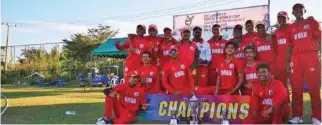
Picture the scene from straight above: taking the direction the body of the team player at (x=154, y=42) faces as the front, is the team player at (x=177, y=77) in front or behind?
in front

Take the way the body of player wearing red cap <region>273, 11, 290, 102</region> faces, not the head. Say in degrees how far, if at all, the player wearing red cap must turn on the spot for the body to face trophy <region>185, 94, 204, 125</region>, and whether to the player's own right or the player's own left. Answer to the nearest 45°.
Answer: approximately 45° to the player's own right

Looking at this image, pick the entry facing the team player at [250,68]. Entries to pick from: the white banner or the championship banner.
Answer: the white banner

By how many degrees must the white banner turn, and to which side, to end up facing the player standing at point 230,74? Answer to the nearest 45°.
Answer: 0° — it already faces them

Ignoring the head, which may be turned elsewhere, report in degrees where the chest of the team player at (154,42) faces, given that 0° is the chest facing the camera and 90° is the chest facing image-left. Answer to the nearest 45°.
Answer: approximately 0°

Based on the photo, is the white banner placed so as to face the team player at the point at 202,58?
yes

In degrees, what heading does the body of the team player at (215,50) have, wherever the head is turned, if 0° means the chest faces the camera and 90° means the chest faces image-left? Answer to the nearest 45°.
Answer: approximately 0°
